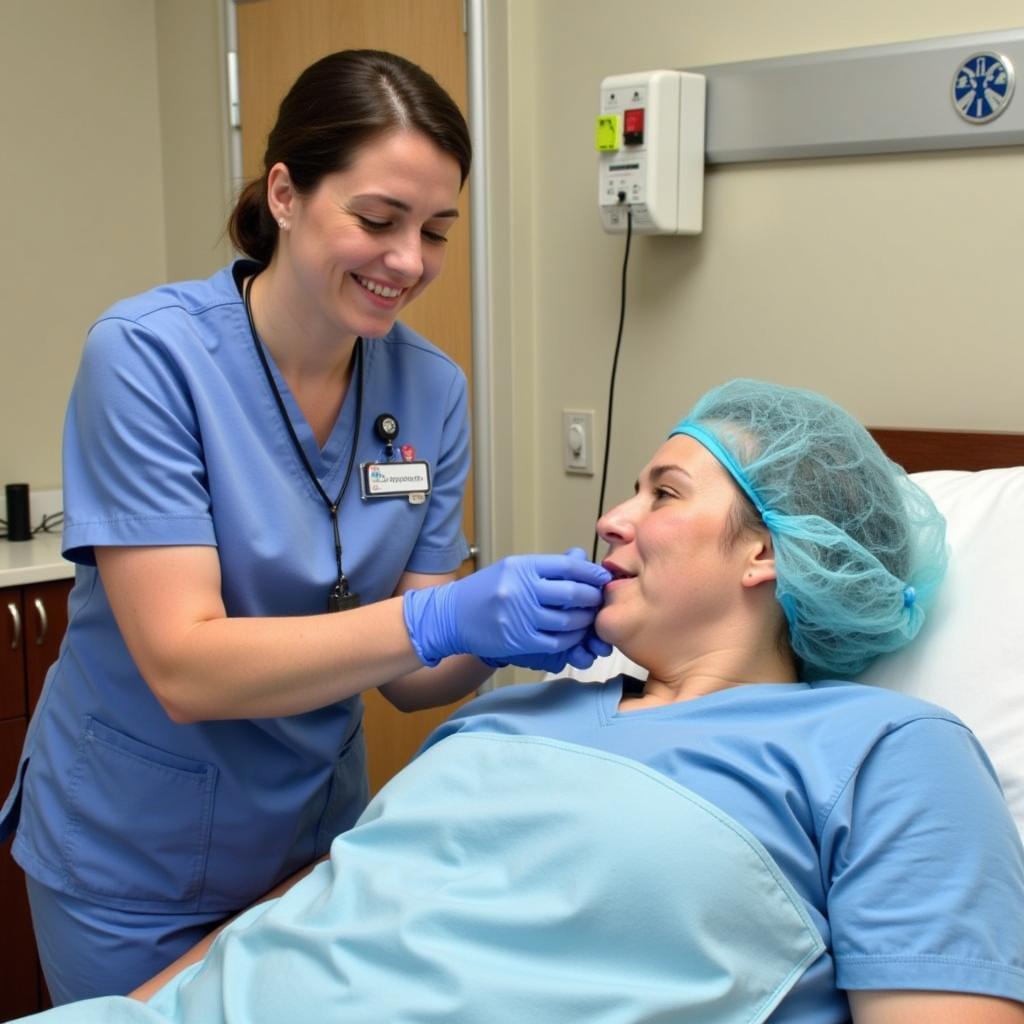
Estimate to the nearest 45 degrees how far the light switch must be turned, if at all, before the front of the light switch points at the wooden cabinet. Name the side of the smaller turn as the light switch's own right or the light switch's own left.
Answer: approximately 45° to the light switch's own right

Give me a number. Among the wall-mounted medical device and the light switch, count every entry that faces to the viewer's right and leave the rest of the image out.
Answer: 0

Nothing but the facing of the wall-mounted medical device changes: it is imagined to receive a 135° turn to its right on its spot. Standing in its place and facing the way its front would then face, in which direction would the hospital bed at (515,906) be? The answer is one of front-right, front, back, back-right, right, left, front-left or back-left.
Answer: back

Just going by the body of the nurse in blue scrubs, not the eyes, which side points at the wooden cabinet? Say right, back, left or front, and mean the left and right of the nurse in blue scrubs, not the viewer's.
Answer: back

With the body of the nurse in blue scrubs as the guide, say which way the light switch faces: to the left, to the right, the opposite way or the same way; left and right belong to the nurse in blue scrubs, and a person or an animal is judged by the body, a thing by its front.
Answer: to the right

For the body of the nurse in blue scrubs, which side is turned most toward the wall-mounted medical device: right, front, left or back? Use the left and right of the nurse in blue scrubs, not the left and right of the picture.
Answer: left

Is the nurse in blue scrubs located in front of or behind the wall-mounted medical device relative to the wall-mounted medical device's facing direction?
in front

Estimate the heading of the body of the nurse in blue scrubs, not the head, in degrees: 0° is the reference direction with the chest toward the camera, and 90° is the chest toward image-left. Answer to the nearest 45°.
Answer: approximately 315°

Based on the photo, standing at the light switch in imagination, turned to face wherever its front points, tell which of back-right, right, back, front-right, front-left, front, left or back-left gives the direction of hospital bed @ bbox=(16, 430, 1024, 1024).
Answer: front-left

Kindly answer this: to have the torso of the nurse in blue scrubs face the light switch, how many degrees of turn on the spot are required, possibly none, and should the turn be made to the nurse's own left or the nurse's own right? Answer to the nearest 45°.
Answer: approximately 90° to the nurse's own left

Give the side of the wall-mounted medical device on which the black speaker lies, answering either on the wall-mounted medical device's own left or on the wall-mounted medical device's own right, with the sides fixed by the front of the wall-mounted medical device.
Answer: on the wall-mounted medical device's own right

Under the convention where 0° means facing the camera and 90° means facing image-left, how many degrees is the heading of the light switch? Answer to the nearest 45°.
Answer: approximately 45°

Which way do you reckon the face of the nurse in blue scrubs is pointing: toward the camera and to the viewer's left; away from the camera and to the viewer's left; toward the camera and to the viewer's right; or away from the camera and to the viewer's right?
toward the camera and to the viewer's right
